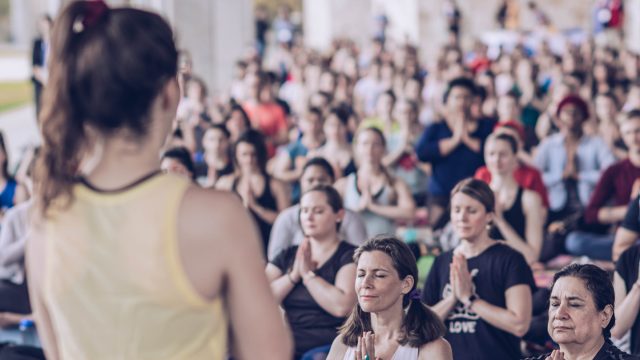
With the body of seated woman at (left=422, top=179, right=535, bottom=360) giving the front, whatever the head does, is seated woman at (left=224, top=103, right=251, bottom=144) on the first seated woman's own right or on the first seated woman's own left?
on the first seated woman's own right

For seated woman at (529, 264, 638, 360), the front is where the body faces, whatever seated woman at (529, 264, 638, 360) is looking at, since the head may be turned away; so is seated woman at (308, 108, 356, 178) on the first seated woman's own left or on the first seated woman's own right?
on the first seated woman's own right

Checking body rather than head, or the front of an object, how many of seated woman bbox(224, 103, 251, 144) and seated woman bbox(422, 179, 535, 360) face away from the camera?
0

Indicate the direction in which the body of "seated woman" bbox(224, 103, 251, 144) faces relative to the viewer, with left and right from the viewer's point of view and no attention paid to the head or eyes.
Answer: facing the viewer and to the left of the viewer

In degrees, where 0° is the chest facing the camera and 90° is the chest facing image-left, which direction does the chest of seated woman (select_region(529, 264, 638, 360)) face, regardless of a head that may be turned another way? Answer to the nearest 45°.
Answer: approximately 45°

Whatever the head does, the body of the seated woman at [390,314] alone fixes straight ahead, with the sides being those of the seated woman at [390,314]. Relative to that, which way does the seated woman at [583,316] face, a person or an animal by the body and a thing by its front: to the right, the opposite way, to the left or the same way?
the same way

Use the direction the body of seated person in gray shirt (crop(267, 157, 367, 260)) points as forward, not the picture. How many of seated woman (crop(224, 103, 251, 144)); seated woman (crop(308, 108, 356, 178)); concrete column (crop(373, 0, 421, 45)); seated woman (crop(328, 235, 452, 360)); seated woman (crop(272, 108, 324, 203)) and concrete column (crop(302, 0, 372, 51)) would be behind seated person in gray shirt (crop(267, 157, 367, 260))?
5

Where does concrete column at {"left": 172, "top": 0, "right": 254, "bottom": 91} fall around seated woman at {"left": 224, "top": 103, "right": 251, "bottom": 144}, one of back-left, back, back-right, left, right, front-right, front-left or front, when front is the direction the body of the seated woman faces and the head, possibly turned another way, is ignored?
back-right

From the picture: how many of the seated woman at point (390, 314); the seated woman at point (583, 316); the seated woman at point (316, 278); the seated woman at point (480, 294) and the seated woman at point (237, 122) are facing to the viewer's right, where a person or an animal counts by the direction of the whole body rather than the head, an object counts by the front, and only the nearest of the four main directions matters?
0

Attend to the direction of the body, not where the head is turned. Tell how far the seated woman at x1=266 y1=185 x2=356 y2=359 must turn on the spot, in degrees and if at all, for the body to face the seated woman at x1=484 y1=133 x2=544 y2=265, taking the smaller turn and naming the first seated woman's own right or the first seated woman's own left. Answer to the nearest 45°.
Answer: approximately 180°

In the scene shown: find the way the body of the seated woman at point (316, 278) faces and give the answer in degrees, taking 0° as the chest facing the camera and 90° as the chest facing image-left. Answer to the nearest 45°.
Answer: approximately 45°

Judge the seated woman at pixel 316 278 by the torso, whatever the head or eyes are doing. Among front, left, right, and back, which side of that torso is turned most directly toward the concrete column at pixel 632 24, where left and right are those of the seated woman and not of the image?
back

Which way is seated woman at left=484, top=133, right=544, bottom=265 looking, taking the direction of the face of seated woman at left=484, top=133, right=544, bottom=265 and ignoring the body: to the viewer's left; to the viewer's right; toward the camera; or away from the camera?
toward the camera

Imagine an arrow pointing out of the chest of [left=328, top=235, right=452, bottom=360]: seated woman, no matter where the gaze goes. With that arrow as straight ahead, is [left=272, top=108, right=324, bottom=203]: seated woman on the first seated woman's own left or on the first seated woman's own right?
on the first seated woman's own right

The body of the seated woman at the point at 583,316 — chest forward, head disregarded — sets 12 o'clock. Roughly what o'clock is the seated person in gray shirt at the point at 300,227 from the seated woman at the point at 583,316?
the seated person in gray shirt at the point at 300,227 is roughly at 3 o'clock from the seated woman at the point at 583,316.

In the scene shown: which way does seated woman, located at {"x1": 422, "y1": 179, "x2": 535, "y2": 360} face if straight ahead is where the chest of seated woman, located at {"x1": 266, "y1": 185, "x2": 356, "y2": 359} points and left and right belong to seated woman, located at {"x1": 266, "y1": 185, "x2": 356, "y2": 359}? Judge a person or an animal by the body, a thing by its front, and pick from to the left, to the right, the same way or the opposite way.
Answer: the same way

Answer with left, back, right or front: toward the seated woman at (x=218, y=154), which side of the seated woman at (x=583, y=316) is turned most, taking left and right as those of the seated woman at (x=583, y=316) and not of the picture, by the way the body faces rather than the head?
right

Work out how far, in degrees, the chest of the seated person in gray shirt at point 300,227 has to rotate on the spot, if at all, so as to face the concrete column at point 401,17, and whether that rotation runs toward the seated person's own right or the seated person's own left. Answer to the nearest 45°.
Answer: approximately 180°

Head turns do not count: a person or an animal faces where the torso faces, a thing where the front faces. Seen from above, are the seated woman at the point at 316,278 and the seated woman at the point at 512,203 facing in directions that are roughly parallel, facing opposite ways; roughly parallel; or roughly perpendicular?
roughly parallel
